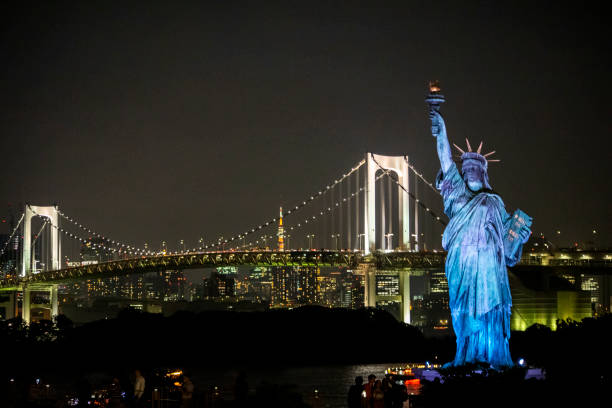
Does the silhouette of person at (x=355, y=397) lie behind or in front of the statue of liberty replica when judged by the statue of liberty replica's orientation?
in front

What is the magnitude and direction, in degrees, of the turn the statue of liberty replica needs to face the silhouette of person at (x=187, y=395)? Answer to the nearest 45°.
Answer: approximately 45° to its right

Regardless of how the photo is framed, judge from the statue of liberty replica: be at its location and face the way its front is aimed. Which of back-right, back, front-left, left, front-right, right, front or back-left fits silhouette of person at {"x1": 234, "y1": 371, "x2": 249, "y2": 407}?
front-right

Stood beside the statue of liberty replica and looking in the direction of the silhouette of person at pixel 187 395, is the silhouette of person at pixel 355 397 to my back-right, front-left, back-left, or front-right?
front-left

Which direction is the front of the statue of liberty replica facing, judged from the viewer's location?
facing the viewer
